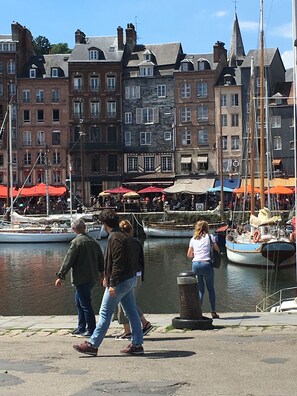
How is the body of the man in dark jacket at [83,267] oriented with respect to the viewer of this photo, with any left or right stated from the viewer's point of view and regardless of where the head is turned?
facing away from the viewer and to the left of the viewer

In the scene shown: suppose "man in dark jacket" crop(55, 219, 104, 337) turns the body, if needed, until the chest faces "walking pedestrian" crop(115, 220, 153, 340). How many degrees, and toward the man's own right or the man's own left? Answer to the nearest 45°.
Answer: approximately 135° to the man's own right

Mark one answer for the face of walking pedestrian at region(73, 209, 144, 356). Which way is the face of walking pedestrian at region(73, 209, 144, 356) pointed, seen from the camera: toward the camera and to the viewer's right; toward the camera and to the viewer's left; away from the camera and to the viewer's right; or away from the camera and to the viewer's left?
away from the camera and to the viewer's left

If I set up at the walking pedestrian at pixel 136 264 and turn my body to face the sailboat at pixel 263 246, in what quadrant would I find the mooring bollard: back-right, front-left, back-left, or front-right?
front-right

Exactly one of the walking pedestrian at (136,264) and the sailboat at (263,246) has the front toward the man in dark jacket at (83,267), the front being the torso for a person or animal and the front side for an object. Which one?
the walking pedestrian

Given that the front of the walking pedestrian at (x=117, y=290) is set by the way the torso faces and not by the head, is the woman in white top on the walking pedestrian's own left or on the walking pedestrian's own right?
on the walking pedestrian's own right

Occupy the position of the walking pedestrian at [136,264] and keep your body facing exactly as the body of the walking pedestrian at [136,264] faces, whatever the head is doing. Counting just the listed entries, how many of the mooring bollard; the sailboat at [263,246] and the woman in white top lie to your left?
0

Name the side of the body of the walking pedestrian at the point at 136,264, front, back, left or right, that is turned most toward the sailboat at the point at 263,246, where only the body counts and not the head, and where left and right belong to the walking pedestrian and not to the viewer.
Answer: right

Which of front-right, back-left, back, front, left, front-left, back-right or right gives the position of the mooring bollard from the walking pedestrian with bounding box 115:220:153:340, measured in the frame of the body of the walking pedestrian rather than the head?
back-right

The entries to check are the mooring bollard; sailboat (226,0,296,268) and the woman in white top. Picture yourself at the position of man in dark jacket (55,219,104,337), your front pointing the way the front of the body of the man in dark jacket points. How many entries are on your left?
0

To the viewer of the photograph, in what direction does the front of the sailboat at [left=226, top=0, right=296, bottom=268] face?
facing away from the viewer and to the left of the viewer

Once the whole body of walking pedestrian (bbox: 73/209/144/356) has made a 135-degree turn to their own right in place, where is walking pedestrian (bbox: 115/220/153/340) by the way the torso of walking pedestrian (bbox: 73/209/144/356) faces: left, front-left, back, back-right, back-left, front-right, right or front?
front-left
